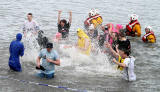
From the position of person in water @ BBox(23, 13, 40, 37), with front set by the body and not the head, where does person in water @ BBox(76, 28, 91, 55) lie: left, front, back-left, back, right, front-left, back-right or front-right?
front-left

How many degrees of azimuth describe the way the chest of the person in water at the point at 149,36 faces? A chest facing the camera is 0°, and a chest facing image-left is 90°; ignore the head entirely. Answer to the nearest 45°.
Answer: approximately 45°

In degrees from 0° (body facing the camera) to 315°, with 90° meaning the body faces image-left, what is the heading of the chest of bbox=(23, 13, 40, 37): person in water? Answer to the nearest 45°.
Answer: approximately 0°

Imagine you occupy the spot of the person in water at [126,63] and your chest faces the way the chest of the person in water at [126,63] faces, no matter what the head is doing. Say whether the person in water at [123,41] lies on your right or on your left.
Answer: on your right

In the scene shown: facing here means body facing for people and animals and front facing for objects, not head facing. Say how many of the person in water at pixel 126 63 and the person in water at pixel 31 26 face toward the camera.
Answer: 1
